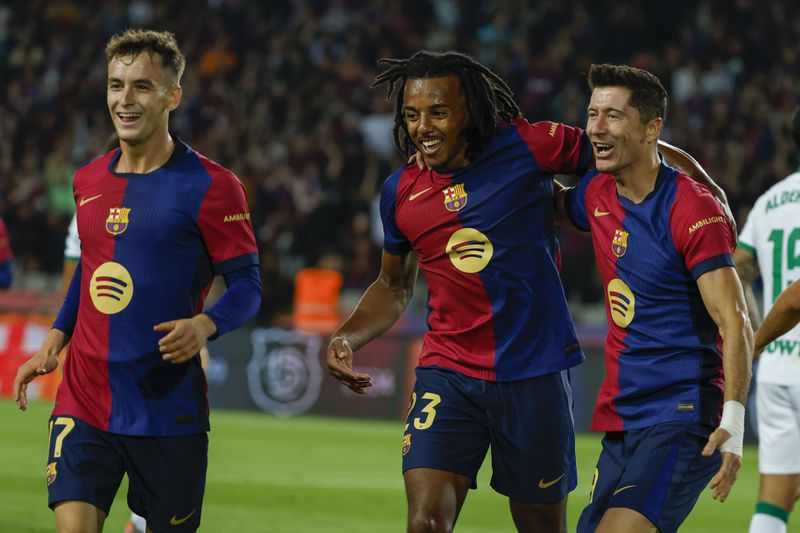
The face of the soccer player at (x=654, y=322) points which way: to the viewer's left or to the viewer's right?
to the viewer's left

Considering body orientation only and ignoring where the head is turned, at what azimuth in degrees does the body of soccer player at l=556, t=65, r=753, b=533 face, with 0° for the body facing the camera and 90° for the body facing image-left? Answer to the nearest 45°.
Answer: approximately 45°

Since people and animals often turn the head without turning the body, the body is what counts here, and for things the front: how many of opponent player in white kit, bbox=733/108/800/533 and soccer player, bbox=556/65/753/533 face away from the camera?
1

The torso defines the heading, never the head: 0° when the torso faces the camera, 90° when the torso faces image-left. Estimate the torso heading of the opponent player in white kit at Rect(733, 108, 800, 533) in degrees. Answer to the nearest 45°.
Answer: approximately 180°

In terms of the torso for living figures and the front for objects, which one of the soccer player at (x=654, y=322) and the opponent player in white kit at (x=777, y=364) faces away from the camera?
the opponent player in white kit

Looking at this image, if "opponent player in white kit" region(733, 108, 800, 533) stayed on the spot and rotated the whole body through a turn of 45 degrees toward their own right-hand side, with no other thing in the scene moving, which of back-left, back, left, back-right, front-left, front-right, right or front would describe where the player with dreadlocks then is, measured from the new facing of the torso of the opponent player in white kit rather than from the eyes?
back

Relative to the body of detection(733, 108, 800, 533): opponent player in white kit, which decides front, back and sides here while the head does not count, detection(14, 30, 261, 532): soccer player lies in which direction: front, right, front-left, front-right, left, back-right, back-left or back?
back-left

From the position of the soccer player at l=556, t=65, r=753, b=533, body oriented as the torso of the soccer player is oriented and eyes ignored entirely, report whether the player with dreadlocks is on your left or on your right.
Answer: on your right

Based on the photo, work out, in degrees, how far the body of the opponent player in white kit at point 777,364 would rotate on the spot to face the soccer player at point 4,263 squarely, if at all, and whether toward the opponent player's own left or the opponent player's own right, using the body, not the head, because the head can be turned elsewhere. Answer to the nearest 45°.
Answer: approximately 90° to the opponent player's own left

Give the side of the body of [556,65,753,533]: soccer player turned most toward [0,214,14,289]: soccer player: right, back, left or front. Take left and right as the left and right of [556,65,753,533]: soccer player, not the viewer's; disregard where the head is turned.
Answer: right
